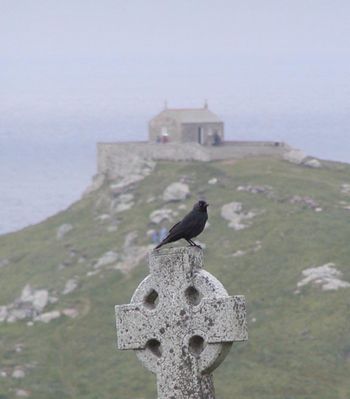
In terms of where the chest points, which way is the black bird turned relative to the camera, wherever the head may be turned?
to the viewer's right
